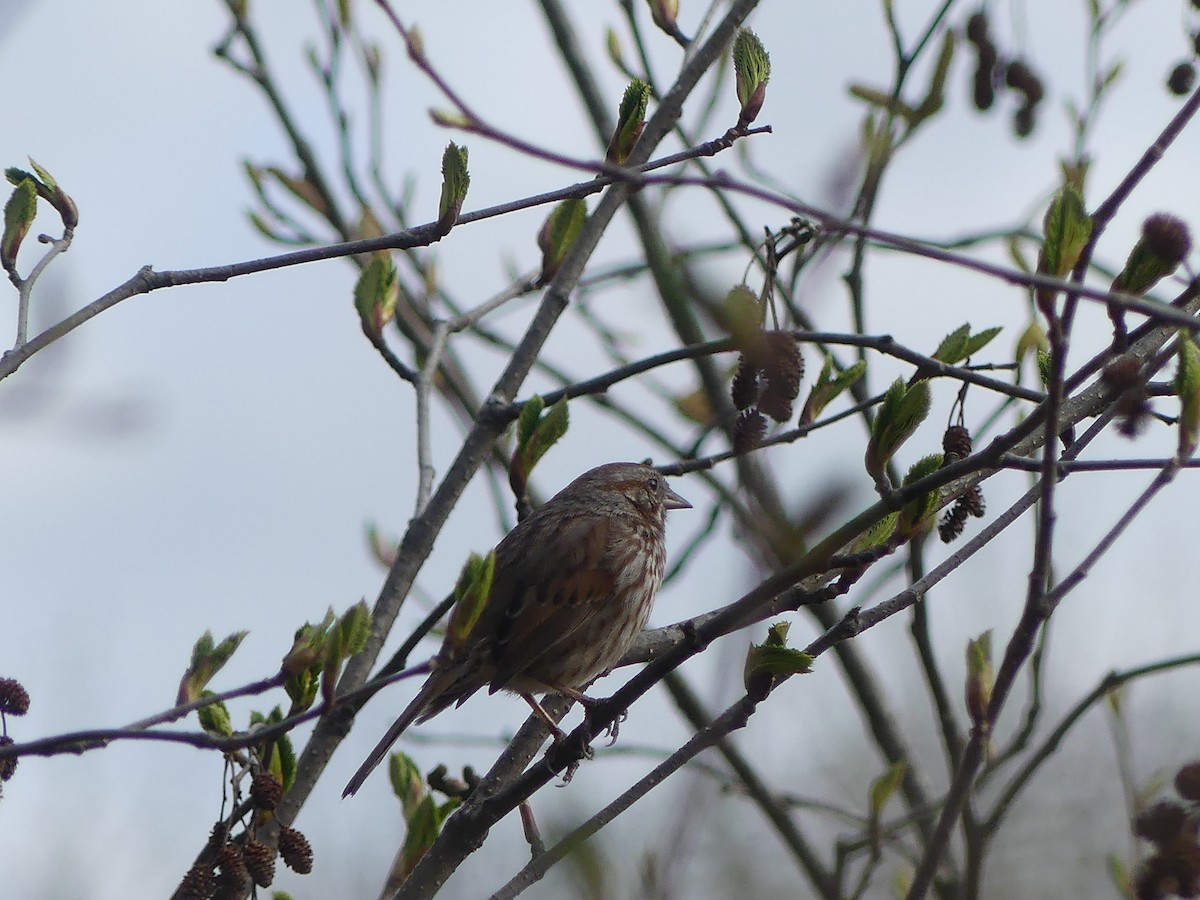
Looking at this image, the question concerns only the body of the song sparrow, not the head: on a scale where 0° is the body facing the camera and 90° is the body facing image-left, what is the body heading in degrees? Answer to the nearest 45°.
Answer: approximately 270°

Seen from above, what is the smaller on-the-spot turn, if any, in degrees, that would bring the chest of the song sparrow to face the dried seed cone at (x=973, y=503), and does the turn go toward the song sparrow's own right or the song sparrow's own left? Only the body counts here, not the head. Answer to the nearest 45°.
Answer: approximately 45° to the song sparrow's own right

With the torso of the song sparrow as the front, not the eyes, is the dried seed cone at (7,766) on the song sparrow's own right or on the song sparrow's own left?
on the song sparrow's own right

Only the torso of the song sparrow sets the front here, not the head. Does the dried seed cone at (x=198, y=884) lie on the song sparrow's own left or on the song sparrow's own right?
on the song sparrow's own right

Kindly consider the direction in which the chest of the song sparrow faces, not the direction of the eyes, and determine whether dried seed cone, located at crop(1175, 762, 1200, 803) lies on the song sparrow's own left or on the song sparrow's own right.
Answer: on the song sparrow's own right

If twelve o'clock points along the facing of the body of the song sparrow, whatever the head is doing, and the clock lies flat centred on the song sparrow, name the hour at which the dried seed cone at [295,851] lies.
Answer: The dried seed cone is roughly at 6 o'clock from the song sparrow.
